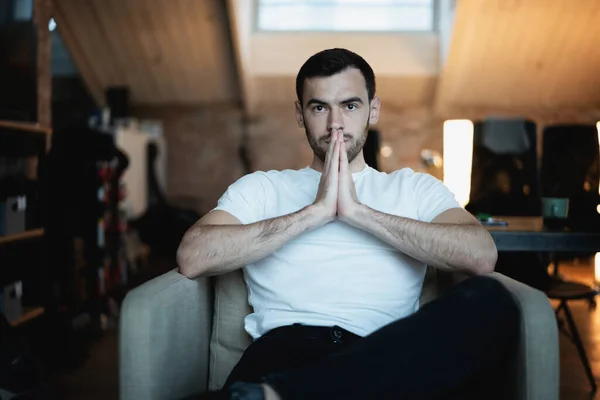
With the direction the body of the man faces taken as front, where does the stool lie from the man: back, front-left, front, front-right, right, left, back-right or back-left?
back-left

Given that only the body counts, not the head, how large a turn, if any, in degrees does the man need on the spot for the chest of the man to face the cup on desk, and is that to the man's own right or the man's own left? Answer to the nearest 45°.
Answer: approximately 135° to the man's own left

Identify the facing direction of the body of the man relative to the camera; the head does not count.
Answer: toward the camera

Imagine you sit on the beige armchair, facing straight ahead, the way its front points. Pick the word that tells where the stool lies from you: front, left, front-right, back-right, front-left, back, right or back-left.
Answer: back-left

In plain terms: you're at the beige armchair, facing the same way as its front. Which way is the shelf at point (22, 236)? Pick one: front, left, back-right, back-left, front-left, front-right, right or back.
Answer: back-right

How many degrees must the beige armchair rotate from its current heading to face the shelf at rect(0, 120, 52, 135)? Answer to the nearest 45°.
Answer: approximately 135° to its right

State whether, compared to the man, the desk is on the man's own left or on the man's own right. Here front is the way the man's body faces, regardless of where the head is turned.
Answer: on the man's own left

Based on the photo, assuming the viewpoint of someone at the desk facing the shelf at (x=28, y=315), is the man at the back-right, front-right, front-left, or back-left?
front-left

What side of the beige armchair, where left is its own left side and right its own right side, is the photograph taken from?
front
